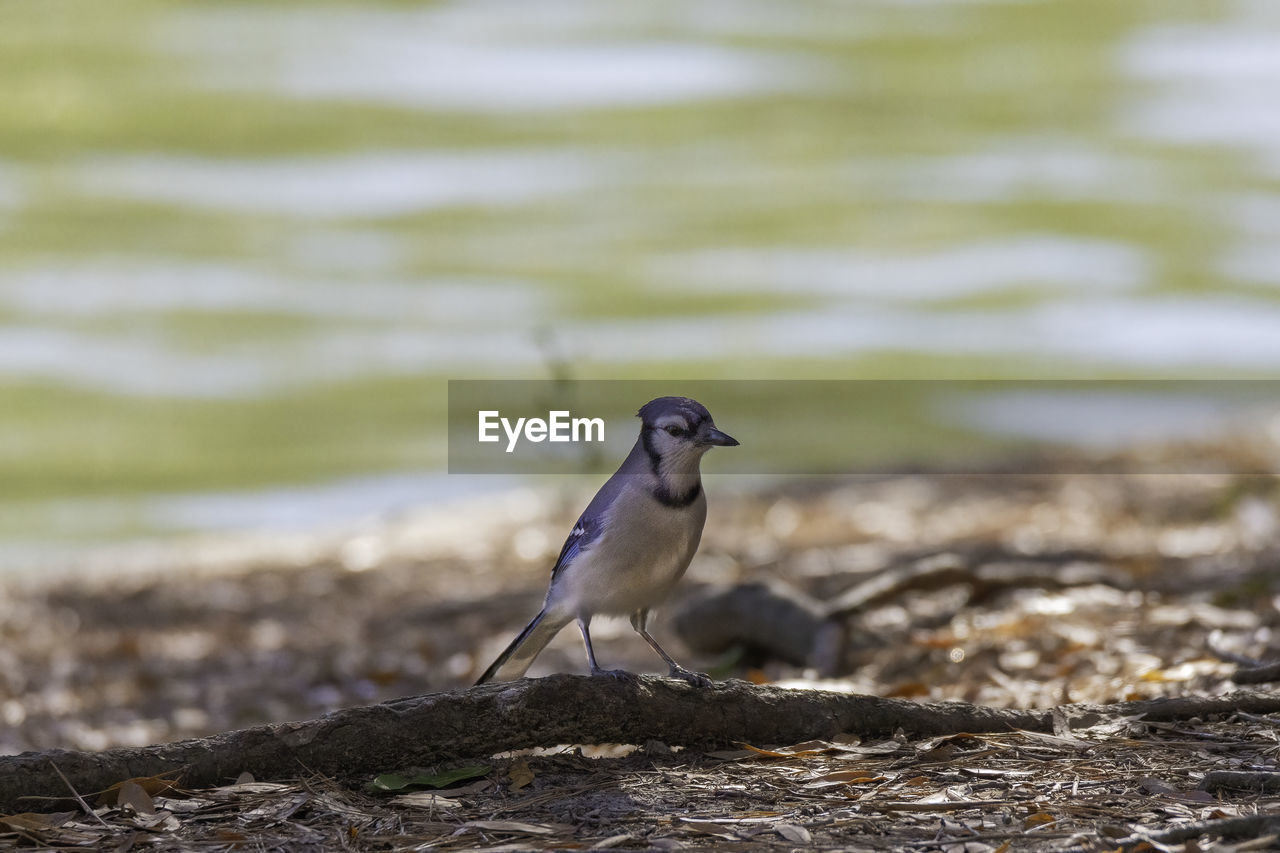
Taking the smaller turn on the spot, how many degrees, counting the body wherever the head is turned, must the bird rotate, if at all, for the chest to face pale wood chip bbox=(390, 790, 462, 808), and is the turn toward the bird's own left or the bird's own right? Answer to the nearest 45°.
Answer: approximately 90° to the bird's own right

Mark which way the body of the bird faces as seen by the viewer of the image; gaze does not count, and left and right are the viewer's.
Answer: facing the viewer and to the right of the viewer

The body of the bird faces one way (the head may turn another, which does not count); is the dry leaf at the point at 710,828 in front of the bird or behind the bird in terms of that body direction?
in front

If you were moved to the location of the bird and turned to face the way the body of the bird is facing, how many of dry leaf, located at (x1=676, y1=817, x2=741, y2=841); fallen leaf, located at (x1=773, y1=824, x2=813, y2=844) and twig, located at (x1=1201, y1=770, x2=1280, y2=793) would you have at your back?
0

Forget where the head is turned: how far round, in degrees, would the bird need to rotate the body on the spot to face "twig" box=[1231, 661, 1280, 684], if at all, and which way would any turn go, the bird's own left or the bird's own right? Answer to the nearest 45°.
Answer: approximately 45° to the bird's own left

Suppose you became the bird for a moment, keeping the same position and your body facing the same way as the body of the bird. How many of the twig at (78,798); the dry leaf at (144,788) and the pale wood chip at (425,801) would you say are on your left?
0

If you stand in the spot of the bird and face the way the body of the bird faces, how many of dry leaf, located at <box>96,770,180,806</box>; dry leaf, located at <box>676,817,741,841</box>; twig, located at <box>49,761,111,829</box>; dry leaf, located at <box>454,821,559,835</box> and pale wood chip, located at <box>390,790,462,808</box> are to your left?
0

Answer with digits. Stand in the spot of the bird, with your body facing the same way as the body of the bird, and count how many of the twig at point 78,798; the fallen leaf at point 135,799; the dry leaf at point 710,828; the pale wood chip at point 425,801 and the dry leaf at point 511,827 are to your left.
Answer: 0

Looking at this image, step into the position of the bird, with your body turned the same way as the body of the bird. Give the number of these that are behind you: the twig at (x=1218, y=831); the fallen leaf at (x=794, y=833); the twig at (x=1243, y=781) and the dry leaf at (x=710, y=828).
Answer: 0

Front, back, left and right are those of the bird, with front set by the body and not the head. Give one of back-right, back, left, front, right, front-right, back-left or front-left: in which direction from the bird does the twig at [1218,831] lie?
front

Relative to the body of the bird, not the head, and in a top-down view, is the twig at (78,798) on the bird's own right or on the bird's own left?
on the bird's own right

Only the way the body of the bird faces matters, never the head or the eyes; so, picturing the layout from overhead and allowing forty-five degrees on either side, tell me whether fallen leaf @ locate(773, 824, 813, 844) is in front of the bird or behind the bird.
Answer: in front

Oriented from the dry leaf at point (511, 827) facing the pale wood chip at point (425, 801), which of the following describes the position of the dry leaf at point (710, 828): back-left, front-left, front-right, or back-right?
back-right

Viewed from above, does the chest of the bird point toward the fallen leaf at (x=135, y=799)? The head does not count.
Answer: no
